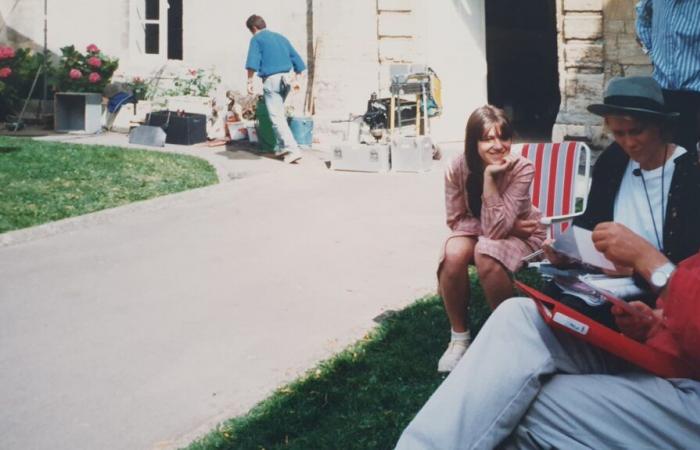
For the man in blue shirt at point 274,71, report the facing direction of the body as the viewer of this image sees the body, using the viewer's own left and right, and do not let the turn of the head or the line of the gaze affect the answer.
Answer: facing away from the viewer and to the left of the viewer

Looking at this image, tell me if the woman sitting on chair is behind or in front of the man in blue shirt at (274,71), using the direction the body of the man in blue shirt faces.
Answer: behind

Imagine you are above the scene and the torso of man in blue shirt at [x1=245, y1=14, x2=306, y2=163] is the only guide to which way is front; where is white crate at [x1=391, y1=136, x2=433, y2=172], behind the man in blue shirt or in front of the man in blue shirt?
behind

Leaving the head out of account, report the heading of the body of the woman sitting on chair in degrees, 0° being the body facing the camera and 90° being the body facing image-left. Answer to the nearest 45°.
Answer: approximately 45°

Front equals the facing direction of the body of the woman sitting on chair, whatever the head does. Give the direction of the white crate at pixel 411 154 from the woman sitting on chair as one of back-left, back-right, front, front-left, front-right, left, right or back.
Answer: back-right

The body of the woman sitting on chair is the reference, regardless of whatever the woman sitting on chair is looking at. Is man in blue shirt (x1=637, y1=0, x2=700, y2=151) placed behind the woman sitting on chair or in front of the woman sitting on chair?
behind

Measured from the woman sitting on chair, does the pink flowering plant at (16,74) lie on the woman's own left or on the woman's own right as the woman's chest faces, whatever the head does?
on the woman's own right
